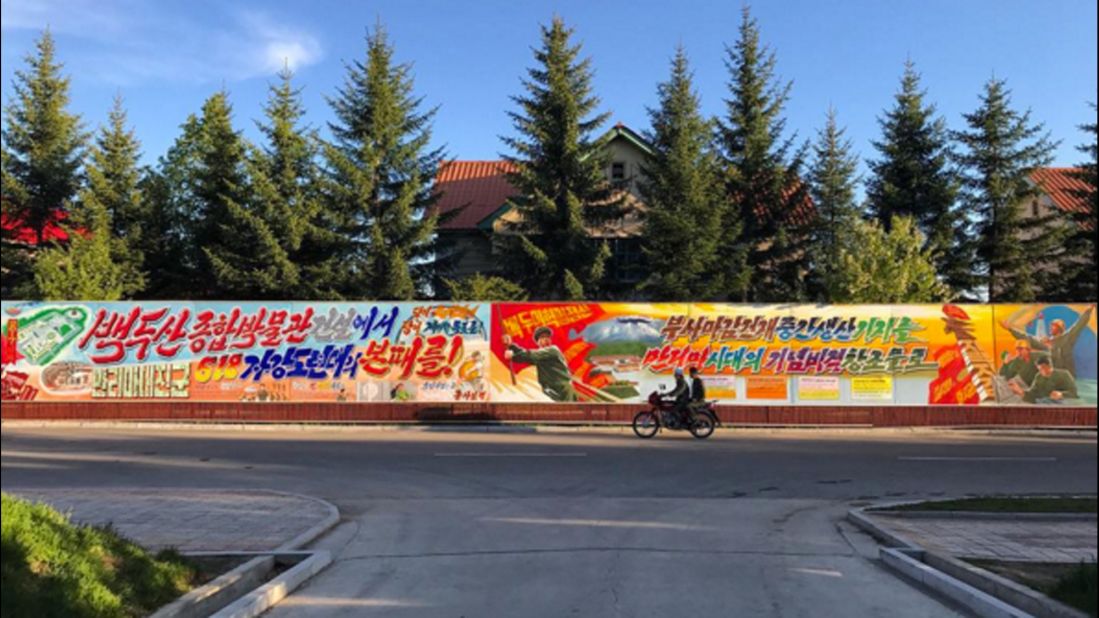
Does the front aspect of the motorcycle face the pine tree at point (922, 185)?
no

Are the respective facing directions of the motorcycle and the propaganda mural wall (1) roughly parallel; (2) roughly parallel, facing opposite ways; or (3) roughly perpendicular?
roughly perpendicular

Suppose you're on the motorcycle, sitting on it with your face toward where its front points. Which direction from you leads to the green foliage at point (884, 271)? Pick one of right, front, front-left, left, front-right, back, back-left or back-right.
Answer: back-right

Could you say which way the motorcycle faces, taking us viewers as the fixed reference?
facing to the left of the viewer

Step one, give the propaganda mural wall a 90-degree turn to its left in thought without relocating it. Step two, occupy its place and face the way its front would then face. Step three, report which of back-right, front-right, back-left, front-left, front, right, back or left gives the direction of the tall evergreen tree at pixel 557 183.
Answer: left

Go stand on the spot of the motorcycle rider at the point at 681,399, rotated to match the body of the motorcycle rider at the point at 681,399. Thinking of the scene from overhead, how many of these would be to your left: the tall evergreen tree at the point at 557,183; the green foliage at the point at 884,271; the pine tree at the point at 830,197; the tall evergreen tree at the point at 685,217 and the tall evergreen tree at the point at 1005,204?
0

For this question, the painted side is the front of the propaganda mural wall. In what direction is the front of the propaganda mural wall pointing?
toward the camera

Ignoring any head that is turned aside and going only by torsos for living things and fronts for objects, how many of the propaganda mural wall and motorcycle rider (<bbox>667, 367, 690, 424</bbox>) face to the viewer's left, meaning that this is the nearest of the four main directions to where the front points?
1

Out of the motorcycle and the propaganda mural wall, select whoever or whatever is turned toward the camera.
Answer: the propaganda mural wall

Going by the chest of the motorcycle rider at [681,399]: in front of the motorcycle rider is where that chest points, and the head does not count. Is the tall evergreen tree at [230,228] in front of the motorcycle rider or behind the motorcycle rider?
in front

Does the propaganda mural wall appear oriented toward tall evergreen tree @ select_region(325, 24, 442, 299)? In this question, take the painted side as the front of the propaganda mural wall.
no

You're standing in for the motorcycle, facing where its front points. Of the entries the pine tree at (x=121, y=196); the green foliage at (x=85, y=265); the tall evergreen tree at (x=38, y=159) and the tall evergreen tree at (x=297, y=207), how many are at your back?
0

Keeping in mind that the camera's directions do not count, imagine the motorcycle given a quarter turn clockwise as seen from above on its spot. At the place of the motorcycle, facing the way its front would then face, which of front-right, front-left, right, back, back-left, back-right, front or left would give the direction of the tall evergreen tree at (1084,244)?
front-right

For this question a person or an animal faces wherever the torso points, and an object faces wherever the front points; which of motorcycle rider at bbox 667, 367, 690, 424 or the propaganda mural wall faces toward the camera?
the propaganda mural wall

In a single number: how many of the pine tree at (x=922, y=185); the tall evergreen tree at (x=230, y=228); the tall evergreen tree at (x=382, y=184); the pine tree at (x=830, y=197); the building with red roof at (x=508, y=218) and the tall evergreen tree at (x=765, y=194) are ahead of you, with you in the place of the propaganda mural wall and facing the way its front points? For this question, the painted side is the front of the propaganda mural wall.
0

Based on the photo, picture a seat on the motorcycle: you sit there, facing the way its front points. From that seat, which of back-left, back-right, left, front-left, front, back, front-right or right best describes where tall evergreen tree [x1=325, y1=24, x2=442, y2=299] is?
front-right

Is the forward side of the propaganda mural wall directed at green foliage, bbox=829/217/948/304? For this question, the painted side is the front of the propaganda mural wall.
no

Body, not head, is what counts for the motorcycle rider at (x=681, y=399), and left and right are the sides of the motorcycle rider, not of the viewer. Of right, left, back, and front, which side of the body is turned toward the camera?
left
